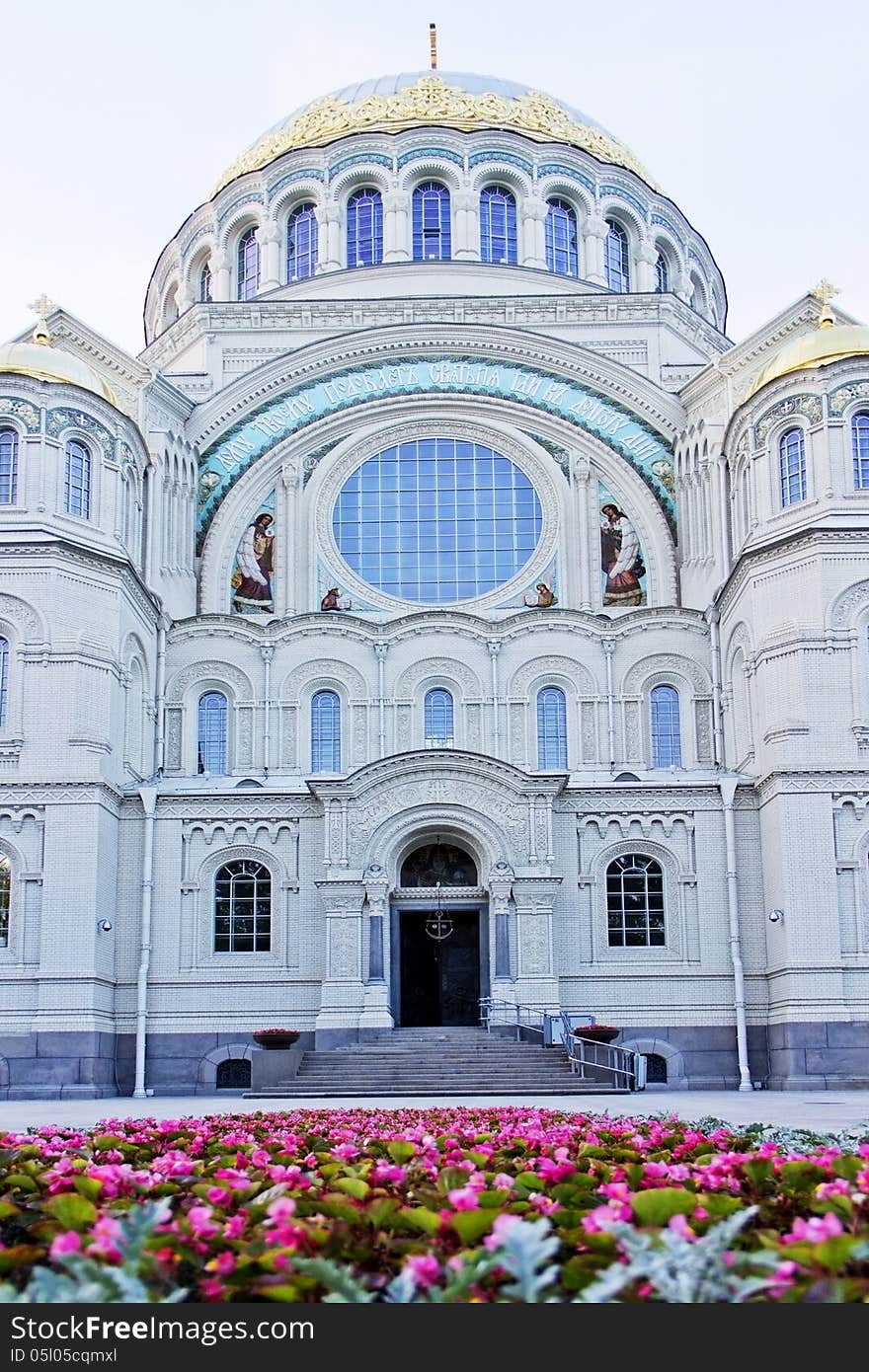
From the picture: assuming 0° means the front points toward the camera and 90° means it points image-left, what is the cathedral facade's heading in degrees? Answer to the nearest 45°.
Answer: approximately 0°
